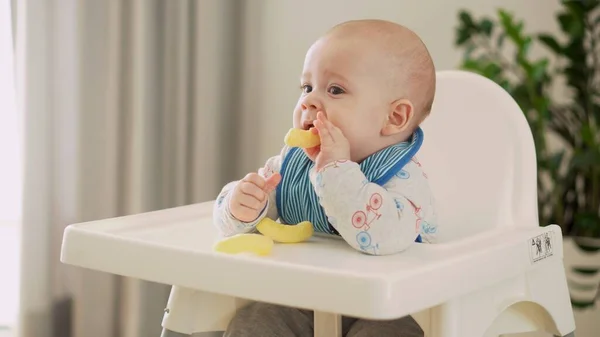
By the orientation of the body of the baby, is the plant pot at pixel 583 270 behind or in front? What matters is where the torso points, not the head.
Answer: behind

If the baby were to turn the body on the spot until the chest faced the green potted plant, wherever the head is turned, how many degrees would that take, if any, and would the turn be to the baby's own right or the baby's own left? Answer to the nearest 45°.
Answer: approximately 180°

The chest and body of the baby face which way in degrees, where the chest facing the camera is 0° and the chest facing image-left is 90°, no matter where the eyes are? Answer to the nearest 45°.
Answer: approximately 45°

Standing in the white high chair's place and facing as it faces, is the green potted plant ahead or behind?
behind

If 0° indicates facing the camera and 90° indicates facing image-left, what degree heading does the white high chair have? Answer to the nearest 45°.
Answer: approximately 45°

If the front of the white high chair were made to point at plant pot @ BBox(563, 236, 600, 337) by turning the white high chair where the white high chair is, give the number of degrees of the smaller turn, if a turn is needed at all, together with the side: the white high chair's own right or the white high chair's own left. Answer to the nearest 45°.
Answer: approximately 180°
